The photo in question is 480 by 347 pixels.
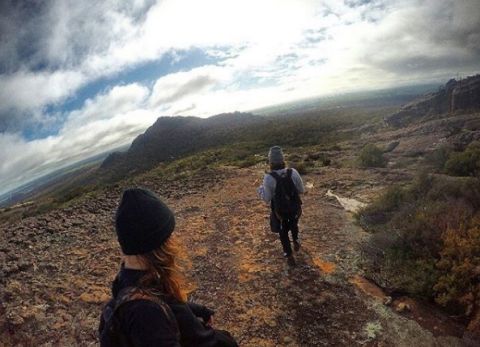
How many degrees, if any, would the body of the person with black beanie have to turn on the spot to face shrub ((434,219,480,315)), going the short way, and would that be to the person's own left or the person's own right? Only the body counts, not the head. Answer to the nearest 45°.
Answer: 0° — they already face it

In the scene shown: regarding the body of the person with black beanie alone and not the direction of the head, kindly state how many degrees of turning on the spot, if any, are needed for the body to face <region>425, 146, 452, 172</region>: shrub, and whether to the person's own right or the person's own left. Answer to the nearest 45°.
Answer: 0° — they already face it

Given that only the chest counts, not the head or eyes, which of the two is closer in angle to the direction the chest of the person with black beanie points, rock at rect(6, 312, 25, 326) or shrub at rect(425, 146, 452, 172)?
the shrub

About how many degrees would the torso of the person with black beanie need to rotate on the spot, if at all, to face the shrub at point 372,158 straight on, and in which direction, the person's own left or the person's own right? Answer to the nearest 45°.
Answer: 0° — they already face it

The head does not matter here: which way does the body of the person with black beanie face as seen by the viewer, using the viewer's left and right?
facing away from the viewer and to the right of the viewer

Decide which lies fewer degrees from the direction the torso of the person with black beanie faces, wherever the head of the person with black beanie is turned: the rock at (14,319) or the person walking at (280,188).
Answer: the person walking

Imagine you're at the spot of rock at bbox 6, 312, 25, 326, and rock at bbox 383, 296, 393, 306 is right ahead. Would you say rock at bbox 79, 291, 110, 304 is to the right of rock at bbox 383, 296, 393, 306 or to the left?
left

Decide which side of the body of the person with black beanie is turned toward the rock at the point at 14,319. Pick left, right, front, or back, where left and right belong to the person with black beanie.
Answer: left

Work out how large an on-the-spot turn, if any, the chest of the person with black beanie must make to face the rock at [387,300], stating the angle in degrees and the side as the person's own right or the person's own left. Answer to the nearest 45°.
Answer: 0° — they already face it
